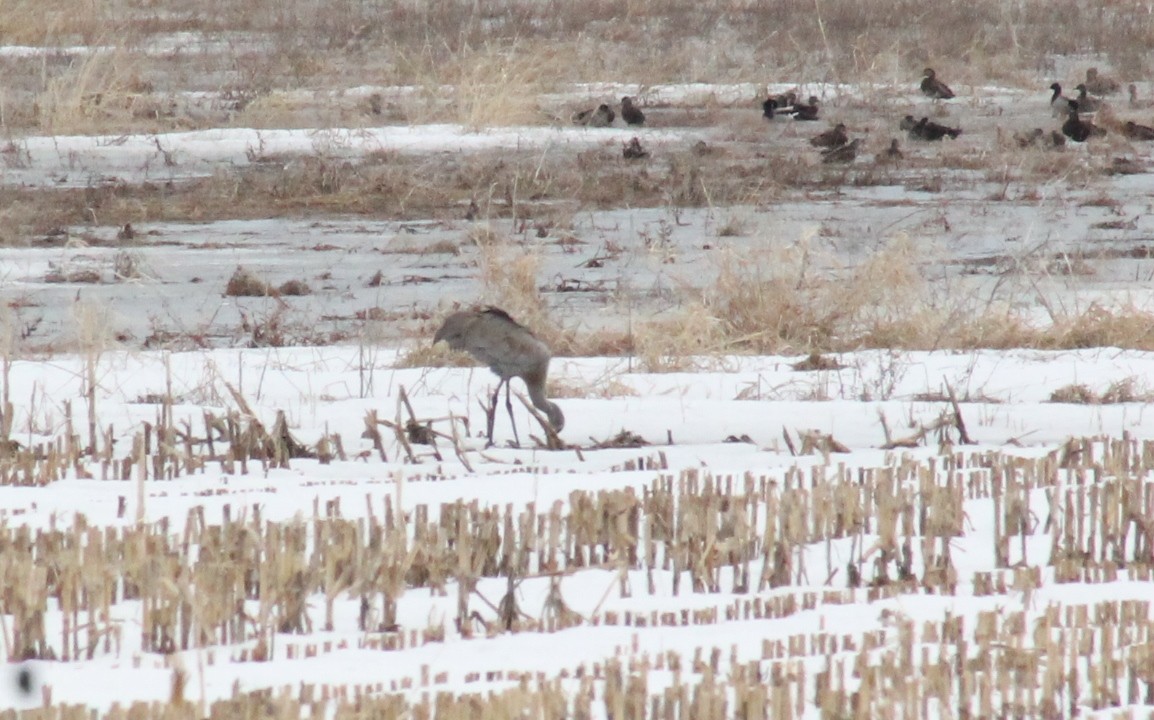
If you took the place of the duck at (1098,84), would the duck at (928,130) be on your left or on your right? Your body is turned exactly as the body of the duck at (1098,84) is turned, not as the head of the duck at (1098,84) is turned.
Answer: on your left

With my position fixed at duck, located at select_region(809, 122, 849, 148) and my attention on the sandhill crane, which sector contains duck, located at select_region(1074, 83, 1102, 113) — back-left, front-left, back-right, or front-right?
back-left

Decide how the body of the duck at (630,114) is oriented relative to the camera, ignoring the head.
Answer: to the viewer's left

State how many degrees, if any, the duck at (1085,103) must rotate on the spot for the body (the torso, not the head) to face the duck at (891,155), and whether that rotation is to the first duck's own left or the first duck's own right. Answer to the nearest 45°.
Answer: approximately 45° to the first duck's own left

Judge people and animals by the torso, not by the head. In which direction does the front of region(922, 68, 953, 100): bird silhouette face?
to the viewer's left

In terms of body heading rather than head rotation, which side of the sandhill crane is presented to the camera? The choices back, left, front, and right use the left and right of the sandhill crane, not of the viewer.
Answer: right

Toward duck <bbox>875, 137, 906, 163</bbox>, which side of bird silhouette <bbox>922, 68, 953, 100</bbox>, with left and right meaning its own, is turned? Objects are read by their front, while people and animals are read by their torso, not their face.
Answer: left

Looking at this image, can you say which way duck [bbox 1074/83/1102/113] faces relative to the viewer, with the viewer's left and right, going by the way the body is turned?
facing to the left of the viewer

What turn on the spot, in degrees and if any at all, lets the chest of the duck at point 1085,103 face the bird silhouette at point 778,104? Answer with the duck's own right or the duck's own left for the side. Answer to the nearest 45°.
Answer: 0° — it already faces it
